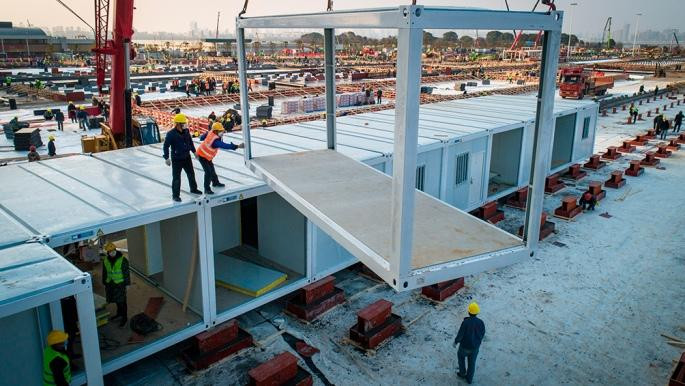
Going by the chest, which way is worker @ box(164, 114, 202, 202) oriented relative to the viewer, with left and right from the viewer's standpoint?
facing the viewer and to the right of the viewer

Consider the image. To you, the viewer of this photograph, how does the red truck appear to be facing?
facing the viewer and to the left of the viewer

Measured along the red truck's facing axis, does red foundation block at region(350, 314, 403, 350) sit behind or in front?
in front

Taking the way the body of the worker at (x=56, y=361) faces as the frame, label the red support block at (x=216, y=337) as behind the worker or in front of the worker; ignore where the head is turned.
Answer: in front

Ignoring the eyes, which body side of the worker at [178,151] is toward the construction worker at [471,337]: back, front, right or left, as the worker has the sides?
front

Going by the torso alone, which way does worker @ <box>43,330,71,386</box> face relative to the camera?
to the viewer's right

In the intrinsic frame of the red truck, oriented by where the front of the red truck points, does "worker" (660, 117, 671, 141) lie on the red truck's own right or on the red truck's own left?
on the red truck's own left

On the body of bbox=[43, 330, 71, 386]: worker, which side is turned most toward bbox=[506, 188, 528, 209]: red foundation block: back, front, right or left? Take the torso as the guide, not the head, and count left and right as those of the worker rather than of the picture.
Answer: front

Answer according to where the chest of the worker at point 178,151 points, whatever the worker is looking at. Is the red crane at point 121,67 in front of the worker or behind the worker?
behind
